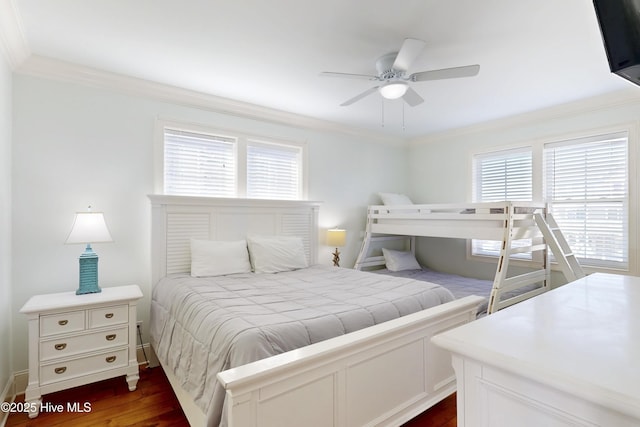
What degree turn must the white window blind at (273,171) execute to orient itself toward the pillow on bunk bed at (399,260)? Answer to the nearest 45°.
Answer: approximately 45° to its left

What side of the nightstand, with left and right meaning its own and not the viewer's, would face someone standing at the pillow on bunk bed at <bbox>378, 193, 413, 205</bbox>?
left

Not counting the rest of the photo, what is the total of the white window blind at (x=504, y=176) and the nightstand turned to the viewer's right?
0

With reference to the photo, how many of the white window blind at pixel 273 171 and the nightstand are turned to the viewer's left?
0

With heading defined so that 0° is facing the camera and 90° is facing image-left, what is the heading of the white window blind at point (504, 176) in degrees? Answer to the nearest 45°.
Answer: approximately 45°

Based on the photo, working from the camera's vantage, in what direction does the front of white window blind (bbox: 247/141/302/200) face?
facing the viewer and to the right of the viewer

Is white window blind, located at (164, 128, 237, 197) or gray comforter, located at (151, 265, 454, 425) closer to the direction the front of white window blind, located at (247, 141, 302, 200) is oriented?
the gray comforter

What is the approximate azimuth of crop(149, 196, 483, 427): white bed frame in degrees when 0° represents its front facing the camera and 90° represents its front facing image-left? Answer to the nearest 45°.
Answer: approximately 315°
